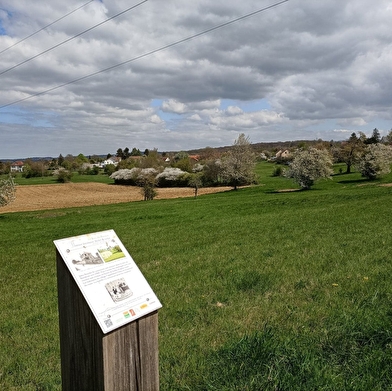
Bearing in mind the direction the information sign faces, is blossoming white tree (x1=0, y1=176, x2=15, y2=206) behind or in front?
behind

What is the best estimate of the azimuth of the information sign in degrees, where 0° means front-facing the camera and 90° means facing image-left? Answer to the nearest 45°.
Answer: approximately 315°

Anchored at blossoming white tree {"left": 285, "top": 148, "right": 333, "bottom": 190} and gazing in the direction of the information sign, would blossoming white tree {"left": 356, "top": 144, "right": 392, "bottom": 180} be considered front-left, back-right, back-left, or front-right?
back-left

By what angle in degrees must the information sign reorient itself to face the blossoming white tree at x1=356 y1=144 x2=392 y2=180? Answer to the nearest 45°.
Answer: approximately 90° to its left

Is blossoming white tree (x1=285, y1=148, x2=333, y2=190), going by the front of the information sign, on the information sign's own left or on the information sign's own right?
on the information sign's own left
